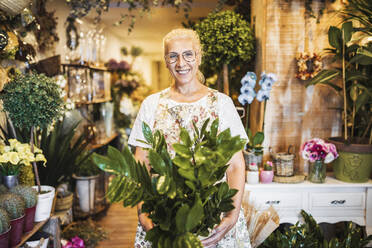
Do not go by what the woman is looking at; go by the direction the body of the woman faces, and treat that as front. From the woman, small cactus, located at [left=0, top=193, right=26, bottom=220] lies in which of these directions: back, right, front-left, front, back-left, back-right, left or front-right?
right

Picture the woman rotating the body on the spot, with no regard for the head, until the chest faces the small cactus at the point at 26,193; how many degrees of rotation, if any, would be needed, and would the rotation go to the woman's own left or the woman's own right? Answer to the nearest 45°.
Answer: approximately 90° to the woman's own right

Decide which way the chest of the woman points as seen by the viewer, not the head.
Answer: toward the camera

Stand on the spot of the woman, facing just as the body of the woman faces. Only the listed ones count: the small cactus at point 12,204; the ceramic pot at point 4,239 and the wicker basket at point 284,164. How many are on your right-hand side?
2

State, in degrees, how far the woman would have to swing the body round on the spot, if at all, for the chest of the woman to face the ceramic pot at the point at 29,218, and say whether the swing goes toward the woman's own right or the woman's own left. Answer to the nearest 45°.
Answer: approximately 90° to the woman's own right

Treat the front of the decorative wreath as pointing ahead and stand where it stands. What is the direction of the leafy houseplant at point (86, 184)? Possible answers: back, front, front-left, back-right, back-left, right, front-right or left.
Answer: right

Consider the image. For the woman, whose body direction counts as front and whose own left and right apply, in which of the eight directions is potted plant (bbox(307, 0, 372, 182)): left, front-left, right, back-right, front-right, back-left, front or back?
back-left

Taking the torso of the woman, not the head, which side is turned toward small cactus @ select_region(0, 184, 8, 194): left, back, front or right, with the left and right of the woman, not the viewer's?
right

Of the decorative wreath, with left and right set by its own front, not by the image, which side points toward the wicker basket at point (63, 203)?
right

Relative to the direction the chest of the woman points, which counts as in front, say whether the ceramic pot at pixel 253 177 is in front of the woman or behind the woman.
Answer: behind

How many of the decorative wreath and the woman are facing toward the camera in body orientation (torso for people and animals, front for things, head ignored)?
2

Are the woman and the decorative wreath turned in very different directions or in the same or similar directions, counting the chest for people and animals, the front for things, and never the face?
same or similar directions

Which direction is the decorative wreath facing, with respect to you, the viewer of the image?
facing the viewer
